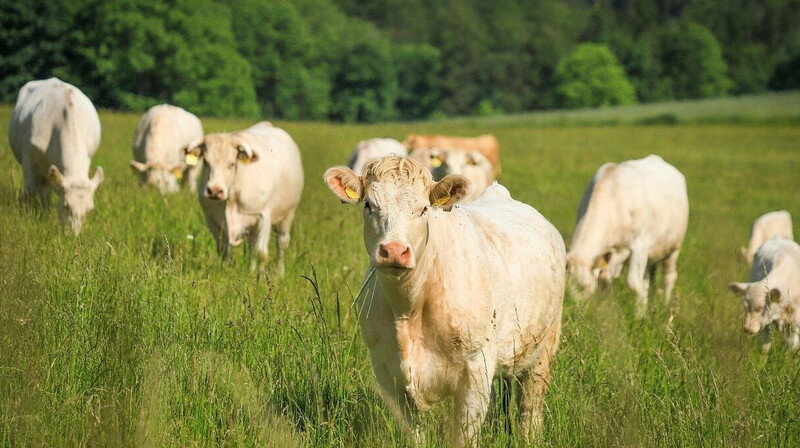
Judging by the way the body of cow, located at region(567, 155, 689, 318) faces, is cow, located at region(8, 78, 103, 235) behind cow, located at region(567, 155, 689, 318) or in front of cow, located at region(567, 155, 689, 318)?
in front

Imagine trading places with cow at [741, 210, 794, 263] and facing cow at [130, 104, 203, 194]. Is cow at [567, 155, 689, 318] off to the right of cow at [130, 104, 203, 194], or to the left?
left

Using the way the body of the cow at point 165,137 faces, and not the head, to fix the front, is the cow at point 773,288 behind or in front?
in front

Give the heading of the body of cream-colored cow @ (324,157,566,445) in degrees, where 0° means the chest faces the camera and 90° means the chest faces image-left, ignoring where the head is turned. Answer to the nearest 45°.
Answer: approximately 45°

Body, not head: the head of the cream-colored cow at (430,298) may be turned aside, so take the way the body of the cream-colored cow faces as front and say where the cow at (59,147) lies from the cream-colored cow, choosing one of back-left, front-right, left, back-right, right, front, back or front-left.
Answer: right

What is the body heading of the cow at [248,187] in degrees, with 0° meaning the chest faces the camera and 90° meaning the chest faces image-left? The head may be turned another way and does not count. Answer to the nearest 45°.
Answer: approximately 45°

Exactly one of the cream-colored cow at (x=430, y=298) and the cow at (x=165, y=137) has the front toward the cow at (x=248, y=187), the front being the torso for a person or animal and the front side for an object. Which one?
the cow at (x=165, y=137)

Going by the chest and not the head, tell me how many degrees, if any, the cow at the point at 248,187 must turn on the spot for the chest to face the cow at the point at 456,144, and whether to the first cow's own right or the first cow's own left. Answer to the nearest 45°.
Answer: approximately 180°

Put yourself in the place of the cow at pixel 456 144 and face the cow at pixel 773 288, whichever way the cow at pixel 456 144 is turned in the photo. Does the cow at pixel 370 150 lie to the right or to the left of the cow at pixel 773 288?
right

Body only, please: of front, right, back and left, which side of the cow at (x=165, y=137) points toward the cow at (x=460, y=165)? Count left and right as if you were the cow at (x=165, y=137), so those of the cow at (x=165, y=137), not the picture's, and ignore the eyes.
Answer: left

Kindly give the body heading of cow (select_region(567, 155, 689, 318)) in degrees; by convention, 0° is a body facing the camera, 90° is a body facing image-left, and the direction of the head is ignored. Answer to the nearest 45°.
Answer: approximately 45°
